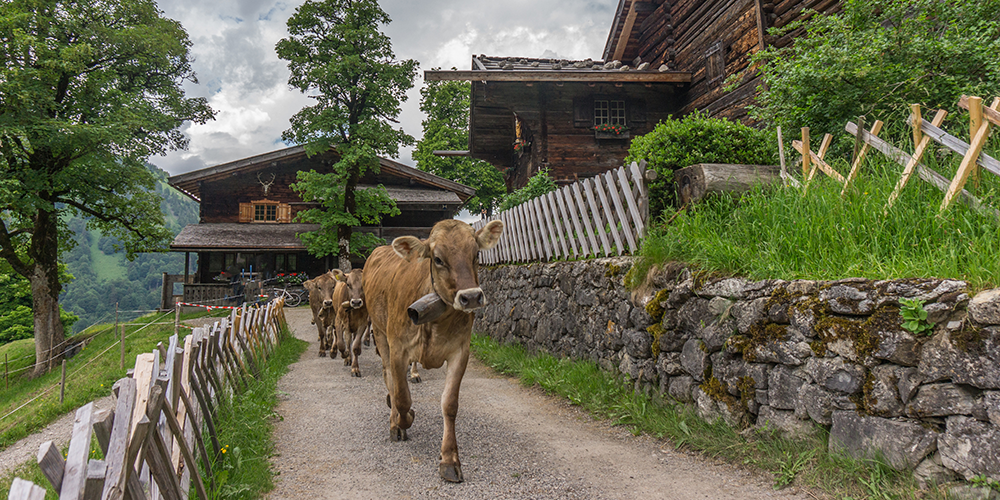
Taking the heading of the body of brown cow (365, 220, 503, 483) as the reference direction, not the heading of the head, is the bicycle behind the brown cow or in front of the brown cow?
behind

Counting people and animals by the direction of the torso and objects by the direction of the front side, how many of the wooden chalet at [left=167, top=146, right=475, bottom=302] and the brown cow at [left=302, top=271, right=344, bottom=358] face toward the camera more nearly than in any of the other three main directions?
2

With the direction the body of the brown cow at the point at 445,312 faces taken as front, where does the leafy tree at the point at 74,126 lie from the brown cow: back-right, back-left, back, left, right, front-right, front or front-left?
back

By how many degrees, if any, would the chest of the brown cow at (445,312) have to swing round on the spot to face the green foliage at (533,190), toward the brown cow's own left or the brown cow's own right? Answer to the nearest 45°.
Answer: approximately 135° to the brown cow's own left

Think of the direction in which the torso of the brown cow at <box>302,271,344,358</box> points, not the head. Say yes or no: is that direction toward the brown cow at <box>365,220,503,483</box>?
yes

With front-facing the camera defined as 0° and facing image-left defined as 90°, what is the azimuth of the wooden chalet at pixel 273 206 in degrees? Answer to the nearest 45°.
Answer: approximately 0°

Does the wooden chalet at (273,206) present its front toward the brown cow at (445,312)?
yes
